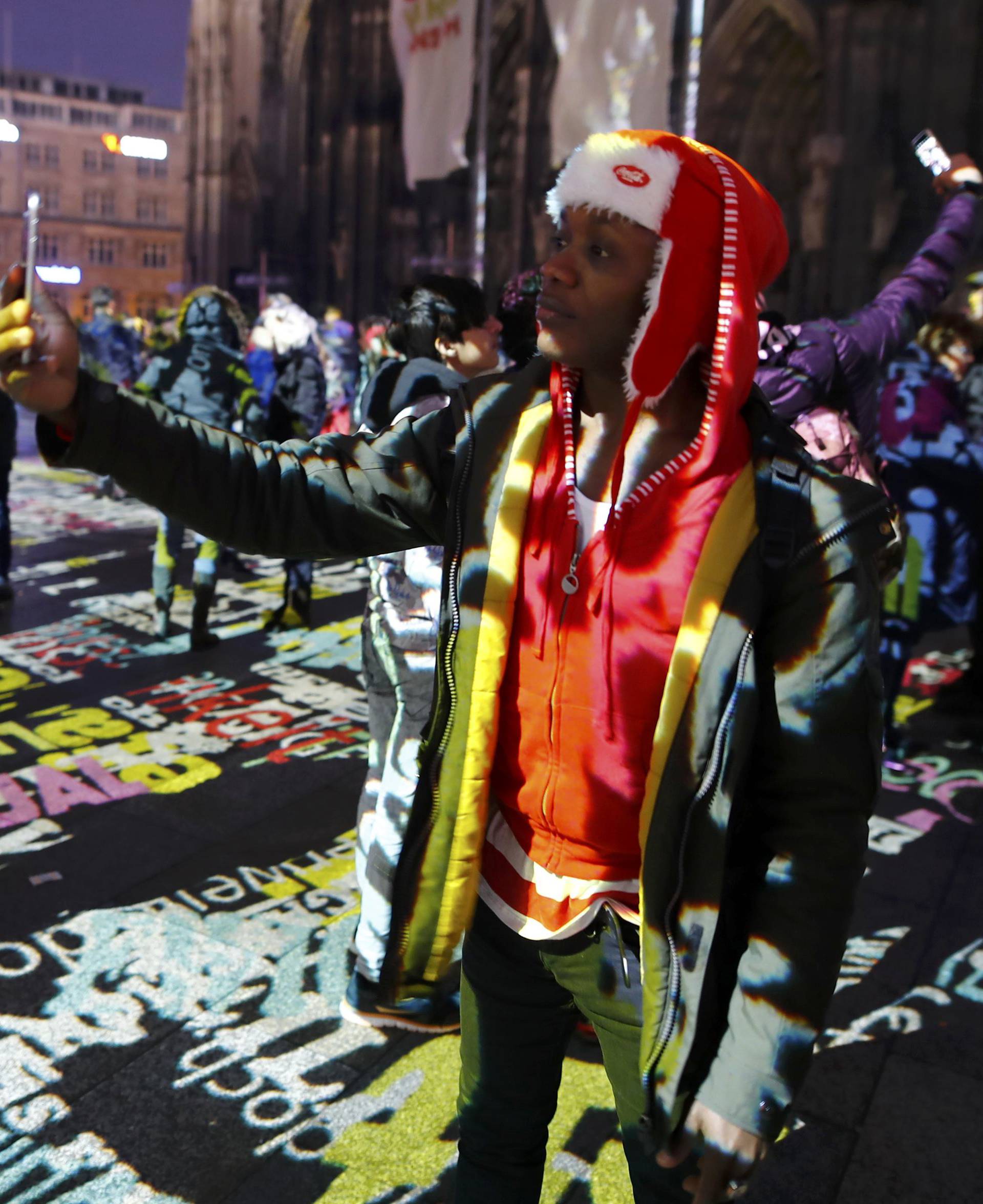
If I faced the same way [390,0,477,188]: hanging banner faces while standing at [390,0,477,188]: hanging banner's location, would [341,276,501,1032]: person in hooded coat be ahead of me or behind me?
ahead

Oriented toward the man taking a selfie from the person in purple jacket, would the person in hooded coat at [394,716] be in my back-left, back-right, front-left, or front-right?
front-right

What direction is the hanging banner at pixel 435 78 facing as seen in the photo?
toward the camera

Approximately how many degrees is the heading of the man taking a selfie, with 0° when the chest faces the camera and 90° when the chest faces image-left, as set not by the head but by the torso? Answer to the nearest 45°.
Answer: approximately 45°

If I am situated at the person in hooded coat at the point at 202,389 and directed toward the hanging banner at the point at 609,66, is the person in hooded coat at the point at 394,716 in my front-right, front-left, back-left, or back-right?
back-right

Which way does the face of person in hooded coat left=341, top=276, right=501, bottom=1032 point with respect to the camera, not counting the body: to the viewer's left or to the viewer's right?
to the viewer's right

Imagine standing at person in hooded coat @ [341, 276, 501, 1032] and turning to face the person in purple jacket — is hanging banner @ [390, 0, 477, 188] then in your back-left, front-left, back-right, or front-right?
front-left

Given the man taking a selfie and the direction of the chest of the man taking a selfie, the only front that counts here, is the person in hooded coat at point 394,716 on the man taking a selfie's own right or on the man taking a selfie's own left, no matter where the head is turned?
on the man taking a selfie's own right

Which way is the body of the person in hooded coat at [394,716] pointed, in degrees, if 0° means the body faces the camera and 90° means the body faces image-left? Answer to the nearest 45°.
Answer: approximately 270°

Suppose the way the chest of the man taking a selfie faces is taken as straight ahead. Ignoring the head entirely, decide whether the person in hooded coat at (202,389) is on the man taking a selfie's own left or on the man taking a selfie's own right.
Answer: on the man taking a selfie's own right

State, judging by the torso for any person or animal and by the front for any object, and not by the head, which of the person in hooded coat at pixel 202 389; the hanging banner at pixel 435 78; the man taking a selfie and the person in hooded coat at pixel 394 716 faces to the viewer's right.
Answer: the person in hooded coat at pixel 394 716
